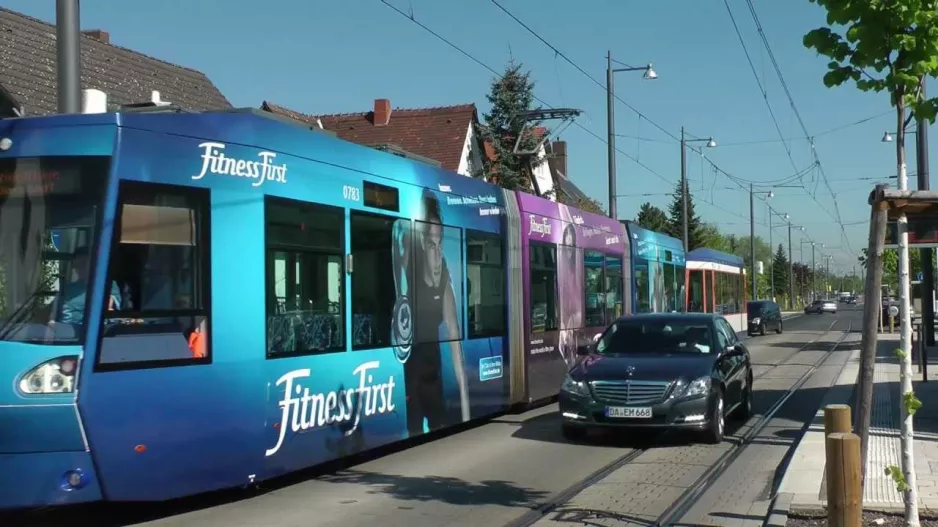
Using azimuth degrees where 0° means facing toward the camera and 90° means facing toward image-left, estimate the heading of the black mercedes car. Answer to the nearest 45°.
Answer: approximately 45°

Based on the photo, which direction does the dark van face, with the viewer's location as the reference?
facing the viewer and to the left of the viewer

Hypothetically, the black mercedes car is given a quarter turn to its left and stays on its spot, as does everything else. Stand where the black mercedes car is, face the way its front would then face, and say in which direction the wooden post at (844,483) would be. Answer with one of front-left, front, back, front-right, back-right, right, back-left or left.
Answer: front-right

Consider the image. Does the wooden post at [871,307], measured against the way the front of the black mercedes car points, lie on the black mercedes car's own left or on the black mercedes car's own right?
on the black mercedes car's own left

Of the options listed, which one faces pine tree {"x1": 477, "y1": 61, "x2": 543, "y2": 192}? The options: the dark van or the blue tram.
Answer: the dark van

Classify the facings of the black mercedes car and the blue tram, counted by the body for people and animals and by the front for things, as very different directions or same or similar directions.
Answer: same or similar directions

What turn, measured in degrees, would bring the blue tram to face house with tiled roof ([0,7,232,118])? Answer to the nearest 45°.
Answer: approximately 135° to its right

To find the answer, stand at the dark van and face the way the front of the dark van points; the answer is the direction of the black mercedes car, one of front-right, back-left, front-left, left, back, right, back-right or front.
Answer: front-left

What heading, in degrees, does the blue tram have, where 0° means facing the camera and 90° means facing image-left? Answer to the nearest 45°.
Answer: approximately 45°

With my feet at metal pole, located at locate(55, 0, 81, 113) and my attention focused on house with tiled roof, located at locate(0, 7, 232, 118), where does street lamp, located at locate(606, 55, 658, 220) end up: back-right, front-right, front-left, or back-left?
front-right

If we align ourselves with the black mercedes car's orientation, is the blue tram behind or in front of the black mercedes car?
in front

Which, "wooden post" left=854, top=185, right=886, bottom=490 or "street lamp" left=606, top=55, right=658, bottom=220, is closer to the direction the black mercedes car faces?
the wooden post

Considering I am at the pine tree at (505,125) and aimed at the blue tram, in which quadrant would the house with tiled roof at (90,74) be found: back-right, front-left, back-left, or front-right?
front-right

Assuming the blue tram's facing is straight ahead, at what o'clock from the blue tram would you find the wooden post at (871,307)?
The wooden post is roughly at 8 o'clock from the blue tram.
